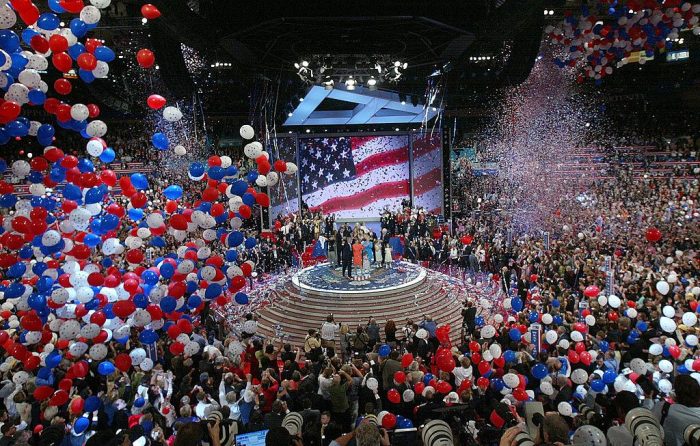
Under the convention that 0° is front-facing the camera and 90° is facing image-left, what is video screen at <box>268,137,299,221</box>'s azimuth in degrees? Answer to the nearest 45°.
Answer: approximately 315°

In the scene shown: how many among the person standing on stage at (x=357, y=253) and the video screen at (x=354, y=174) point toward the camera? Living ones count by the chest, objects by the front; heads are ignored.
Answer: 2

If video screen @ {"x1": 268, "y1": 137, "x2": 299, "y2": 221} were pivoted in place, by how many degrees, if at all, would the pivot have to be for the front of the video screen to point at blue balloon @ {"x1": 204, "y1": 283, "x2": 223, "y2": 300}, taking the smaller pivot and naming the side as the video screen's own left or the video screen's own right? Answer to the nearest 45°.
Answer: approximately 45° to the video screen's own right

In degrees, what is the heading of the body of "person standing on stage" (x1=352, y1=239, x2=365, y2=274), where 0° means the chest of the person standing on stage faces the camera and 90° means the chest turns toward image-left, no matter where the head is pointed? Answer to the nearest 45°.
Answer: approximately 0°

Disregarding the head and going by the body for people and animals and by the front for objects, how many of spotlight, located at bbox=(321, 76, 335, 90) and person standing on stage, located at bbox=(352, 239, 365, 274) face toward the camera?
2

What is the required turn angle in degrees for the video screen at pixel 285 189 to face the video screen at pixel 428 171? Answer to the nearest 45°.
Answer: approximately 45° to its left

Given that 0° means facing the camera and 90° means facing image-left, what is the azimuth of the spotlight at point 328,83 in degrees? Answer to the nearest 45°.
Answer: approximately 0°

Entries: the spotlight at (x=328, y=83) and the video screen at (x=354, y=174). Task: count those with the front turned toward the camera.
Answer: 2

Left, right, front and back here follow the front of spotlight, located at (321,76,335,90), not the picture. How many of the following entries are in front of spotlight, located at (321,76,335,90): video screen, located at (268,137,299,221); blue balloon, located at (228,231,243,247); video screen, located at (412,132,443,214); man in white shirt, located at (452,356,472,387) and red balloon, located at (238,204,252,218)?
3

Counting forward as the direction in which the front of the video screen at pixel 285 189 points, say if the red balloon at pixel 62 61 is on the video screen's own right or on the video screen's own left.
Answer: on the video screen's own right
